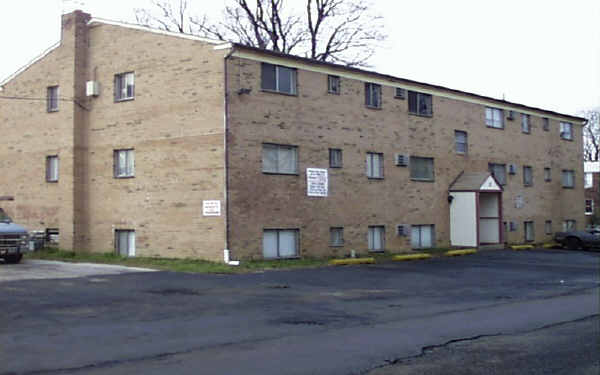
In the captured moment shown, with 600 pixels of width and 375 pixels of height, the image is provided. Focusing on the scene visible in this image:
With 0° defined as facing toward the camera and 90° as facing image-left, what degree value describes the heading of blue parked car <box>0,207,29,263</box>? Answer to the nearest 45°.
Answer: approximately 315°

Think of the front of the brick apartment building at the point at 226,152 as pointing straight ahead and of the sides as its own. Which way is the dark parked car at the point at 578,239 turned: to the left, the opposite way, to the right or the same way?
the opposite way

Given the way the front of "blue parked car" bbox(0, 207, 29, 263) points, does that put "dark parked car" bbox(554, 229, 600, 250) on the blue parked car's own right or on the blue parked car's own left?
on the blue parked car's own left

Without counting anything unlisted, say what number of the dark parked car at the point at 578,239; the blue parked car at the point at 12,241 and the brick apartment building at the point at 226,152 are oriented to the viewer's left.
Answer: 1

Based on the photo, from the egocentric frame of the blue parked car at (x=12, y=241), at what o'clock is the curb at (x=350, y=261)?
The curb is roughly at 11 o'clock from the blue parked car.

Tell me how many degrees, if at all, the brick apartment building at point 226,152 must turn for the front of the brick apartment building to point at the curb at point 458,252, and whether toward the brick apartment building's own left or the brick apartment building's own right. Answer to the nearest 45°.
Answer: approximately 45° to the brick apartment building's own left

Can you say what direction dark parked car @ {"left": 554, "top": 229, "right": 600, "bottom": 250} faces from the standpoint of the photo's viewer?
facing to the left of the viewer

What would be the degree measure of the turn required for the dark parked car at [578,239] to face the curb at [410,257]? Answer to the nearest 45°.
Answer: approximately 45° to its left

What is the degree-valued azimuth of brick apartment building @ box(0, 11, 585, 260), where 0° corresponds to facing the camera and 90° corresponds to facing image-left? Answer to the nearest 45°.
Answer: approximately 315°
